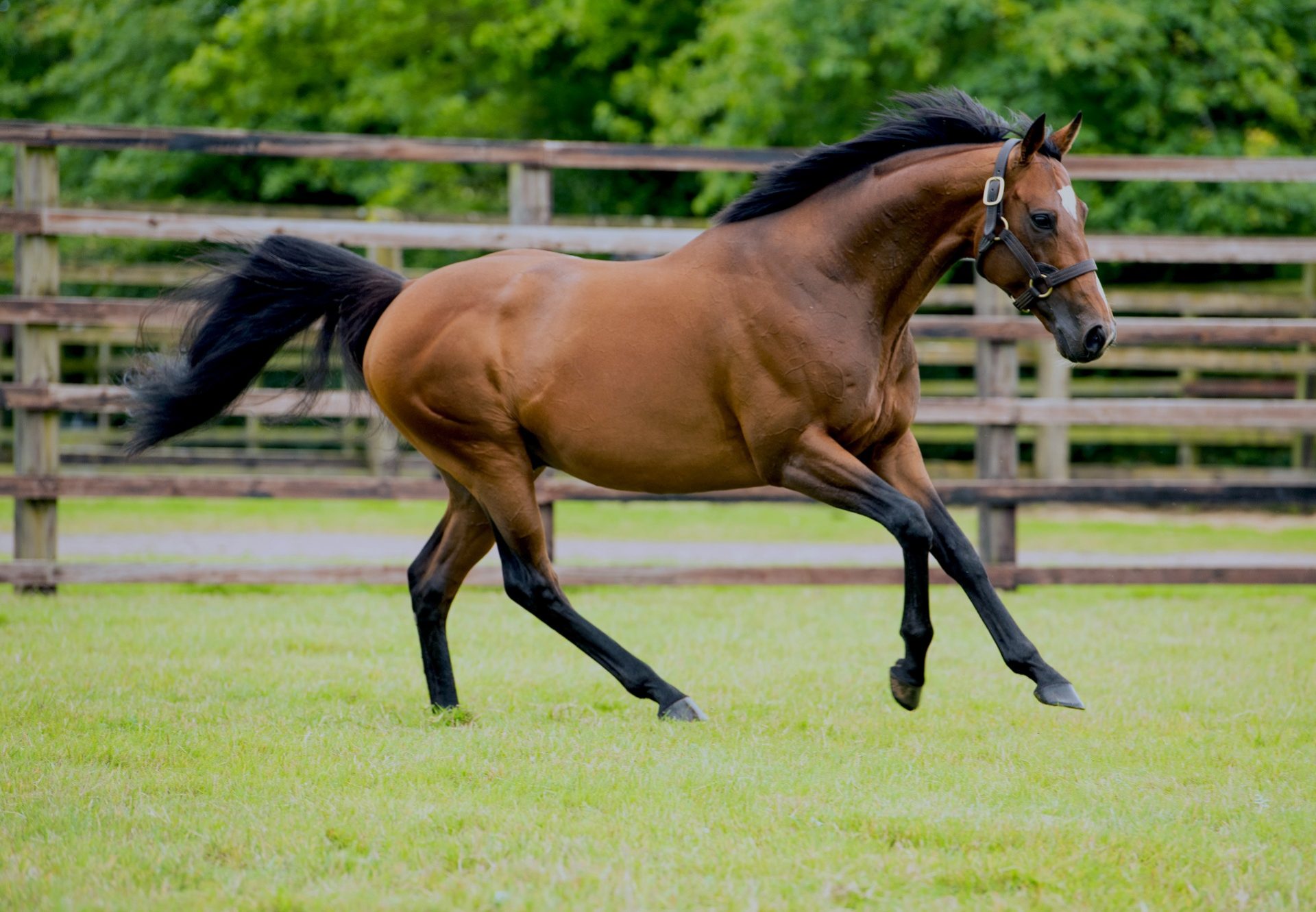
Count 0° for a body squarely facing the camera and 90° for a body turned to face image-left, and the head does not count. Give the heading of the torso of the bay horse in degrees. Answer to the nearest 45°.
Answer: approximately 270°

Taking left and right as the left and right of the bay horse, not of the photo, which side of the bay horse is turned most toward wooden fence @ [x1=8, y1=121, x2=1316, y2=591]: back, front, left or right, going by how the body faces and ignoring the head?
left
